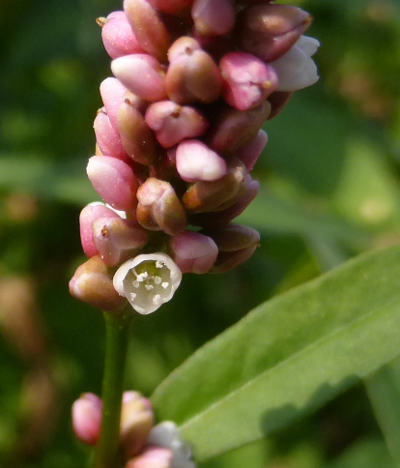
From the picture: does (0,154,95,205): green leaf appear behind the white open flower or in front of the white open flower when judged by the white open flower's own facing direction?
behind

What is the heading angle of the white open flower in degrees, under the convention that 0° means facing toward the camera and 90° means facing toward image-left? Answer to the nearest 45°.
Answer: approximately 0°
